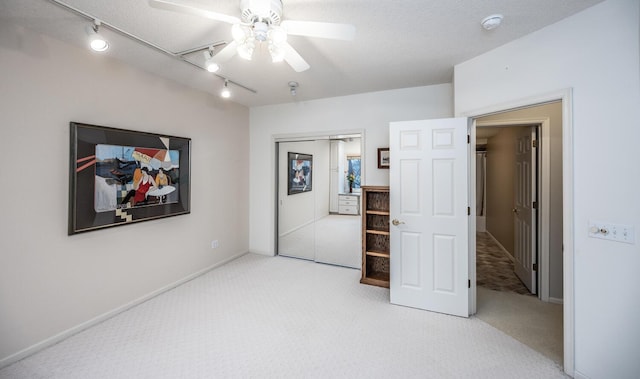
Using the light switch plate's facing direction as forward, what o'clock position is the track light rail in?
The track light rail is roughly at 12 o'clock from the light switch plate.

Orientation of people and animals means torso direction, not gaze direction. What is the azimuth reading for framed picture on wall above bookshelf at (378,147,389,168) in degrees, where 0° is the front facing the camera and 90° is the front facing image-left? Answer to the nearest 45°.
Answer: approximately 0°

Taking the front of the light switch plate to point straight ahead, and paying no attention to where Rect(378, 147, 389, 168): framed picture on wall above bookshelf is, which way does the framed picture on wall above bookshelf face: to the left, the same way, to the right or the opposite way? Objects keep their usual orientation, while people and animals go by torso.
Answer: to the left

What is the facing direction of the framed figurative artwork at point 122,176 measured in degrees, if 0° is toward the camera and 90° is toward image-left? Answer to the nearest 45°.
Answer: approximately 315°

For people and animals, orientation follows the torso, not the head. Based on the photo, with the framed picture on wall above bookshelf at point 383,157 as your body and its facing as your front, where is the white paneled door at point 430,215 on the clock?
The white paneled door is roughly at 11 o'clock from the framed picture on wall above bookshelf.

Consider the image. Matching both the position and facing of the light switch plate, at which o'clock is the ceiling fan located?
The ceiling fan is roughly at 12 o'clock from the light switch plate.

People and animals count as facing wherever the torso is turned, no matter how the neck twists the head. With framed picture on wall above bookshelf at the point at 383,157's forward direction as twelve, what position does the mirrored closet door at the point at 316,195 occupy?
The mirrored closet door is roughly at 4 o'clock from the framed picture on wall above bookshelf.

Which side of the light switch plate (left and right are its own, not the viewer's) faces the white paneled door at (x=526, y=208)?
right

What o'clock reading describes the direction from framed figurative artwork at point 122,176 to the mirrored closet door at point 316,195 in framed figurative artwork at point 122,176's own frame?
The mirrored closet door is roughly at 10 o'clock from the framed figurative artwork.

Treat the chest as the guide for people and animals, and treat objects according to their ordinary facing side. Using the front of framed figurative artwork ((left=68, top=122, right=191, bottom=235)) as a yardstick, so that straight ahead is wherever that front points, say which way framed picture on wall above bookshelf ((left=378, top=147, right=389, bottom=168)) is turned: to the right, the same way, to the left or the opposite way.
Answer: to the right
